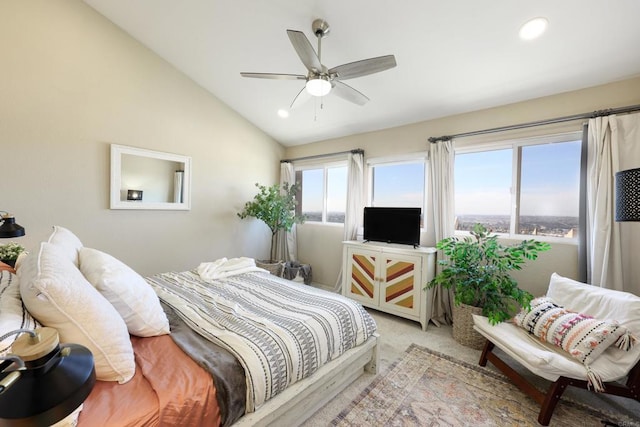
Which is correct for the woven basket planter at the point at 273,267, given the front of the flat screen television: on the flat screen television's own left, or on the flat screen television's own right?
on the flat screen television's own right

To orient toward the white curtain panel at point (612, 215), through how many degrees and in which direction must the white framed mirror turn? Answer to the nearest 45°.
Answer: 0° — it already faces it

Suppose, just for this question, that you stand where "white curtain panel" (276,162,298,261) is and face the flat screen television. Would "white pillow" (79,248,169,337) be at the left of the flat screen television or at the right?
right

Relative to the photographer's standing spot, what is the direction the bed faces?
facing away from the viewer and to the right of the viewer

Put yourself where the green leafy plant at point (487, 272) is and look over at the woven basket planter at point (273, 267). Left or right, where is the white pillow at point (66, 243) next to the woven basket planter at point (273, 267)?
left

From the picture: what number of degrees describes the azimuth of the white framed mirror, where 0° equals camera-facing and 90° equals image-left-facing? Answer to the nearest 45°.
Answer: approximately 315°

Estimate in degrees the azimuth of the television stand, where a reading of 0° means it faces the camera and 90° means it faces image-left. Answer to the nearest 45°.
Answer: approximately 45°

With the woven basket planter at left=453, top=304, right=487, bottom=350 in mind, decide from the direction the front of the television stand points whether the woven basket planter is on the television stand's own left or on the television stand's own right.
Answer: on the television stand's own left
